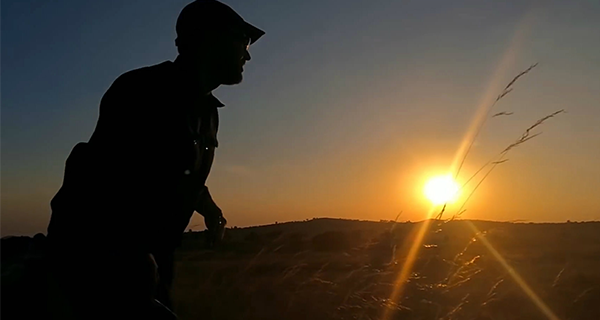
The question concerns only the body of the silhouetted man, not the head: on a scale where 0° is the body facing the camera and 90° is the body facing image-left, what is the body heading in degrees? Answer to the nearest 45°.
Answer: approximately 270°

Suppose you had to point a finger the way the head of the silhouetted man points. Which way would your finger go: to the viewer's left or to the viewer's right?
to the viewer's right
